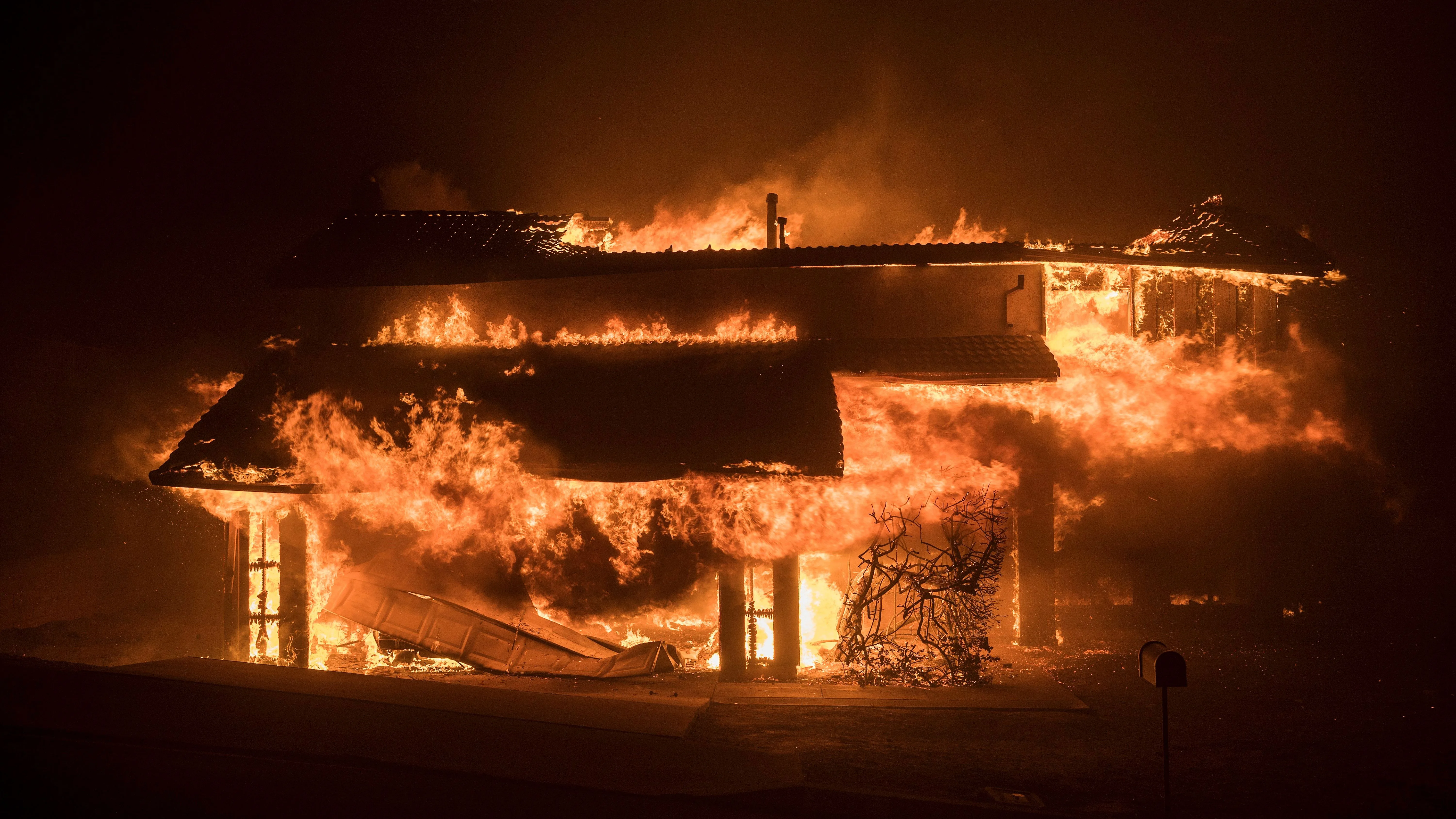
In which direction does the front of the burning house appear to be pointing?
toward the camera

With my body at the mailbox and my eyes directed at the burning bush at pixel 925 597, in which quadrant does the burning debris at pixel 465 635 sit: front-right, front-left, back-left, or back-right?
front-left

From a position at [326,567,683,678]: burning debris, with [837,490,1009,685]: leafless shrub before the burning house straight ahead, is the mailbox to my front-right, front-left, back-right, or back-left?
front-right

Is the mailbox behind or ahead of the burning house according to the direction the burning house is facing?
ahead
